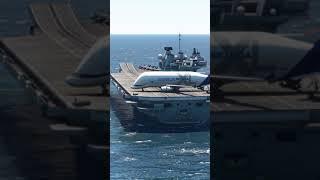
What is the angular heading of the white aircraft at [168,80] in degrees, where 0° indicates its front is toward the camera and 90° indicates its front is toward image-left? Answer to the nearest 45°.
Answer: approximately 90°

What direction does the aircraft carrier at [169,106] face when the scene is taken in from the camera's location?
facing away from the viewer and to the left of the viewer

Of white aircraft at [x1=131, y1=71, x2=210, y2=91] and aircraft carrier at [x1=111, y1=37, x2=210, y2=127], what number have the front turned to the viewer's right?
0
